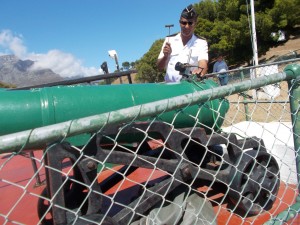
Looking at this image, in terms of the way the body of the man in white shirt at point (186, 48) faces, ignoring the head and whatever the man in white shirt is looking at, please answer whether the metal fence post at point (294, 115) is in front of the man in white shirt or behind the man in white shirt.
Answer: in front

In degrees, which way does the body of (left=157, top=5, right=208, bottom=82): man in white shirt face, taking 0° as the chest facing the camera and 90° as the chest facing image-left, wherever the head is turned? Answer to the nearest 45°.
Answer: approximately 0°

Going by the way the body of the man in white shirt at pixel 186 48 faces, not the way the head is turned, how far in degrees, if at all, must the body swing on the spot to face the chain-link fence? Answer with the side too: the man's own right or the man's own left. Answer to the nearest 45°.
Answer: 0° — they already face it
